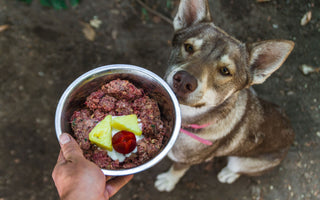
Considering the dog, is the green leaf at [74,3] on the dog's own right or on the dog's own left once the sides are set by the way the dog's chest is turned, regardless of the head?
on the dog's own right

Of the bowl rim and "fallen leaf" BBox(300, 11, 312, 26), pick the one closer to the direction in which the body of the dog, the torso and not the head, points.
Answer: the bowl rim

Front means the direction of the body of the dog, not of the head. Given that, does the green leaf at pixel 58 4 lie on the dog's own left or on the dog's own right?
on the dog's own right

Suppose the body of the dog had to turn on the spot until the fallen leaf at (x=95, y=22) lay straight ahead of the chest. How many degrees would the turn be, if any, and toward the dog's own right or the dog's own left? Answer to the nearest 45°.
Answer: approximately 90° to the dog's own right

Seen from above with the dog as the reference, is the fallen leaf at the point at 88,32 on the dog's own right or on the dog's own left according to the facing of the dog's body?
on the dog's own right

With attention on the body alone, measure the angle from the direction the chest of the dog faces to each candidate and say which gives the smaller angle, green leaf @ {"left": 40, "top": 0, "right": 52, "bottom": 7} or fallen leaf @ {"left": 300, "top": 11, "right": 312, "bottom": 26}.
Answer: the green leaf
